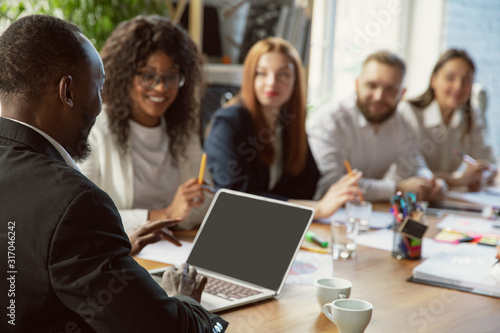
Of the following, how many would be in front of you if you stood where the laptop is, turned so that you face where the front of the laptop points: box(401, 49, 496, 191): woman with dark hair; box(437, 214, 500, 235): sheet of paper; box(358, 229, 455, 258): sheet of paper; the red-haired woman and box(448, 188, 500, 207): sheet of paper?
0

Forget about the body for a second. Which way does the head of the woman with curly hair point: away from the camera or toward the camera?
toward the camera

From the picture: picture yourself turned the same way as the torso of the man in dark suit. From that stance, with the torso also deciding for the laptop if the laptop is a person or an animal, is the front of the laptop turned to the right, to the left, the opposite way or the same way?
the opposite way

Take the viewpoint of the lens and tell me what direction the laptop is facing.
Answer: facing the viewer and to the left of the viewer

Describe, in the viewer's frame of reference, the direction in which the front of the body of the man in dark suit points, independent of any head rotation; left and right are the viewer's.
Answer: facing away from the viewer and to the right of the viewer

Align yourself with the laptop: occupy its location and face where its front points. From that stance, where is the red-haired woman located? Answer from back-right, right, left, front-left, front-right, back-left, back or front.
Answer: back-right

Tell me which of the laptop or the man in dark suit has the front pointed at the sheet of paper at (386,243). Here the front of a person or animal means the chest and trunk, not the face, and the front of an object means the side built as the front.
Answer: the man in dark suit

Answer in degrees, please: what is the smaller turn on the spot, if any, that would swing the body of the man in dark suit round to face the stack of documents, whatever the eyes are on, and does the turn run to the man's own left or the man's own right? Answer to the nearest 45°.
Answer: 0° — they already face it

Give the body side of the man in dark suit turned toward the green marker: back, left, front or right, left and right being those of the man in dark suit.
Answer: front

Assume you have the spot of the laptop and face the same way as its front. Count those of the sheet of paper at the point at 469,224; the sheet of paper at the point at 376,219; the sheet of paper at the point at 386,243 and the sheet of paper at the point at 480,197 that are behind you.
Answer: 4

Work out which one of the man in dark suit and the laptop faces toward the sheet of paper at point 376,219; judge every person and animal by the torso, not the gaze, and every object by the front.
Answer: the man in dark suit

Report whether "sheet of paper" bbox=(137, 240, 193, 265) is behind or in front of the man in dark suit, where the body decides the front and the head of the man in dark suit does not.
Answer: in front

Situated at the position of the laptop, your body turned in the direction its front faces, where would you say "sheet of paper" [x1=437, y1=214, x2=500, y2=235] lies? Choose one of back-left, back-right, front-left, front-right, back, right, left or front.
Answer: back

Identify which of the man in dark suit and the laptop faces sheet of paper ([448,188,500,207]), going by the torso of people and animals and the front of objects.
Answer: the man in dark suit

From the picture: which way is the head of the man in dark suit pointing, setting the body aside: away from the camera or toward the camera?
away from the camera

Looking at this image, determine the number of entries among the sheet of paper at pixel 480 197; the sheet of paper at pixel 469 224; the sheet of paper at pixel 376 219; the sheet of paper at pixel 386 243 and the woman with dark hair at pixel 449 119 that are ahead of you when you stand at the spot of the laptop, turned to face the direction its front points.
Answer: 0

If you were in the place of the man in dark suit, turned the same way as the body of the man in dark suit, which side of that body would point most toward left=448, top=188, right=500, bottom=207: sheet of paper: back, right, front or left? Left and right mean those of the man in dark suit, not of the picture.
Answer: front

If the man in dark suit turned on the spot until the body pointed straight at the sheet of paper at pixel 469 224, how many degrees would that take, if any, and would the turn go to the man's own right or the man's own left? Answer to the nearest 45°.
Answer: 0° — they already face it
